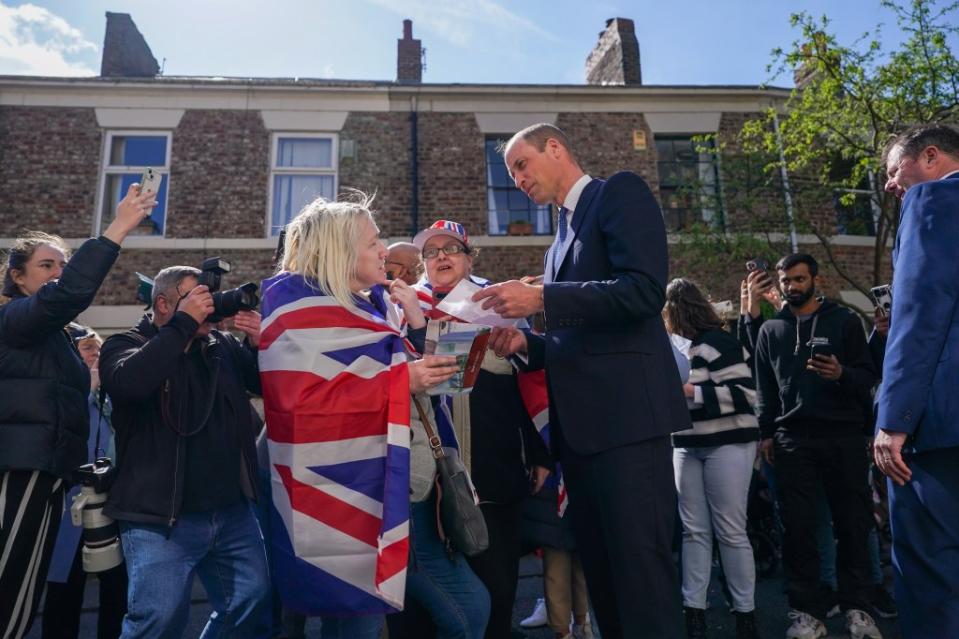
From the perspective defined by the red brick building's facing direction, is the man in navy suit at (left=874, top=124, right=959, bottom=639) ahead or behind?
ahead

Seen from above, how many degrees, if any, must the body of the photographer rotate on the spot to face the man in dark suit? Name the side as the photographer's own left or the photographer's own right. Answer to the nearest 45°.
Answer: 0° — they already face them

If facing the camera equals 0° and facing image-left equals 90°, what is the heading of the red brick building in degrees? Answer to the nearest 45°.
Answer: approximately 0°

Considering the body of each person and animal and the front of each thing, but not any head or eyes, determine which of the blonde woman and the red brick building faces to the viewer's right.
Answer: the blonde woman

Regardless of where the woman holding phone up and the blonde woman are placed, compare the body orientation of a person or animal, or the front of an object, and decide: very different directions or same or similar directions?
same or similar directions

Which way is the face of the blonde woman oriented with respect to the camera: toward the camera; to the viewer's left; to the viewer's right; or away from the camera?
to the viewer's right

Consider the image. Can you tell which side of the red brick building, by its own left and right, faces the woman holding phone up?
front

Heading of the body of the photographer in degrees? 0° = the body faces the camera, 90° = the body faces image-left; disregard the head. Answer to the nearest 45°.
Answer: approximately 315°

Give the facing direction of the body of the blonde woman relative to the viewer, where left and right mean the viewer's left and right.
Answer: facing to the right of the viewer

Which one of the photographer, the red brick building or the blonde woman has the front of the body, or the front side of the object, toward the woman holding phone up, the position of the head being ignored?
the red brick building

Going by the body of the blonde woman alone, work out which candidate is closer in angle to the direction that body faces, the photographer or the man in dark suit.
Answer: the man in dark suit

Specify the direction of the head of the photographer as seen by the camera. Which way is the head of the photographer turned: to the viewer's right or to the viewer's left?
to the viewer's right

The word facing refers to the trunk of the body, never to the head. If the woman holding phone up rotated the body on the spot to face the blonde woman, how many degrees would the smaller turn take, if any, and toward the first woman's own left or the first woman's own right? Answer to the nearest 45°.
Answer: approximately 45° to the first woman's own right

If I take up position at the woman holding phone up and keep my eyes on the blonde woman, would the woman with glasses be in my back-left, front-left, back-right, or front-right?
front-left

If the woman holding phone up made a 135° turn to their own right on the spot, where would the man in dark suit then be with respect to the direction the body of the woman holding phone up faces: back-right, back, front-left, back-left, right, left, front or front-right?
left
